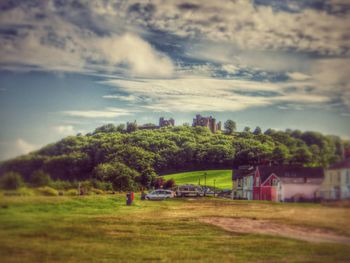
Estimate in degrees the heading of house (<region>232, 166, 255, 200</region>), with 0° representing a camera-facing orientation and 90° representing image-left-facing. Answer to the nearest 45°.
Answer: approximately 45°

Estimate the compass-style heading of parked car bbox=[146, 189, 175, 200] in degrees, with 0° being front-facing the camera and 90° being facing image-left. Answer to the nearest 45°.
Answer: approximately 90°

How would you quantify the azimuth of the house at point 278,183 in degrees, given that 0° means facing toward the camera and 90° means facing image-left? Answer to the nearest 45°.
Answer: approximately 45°

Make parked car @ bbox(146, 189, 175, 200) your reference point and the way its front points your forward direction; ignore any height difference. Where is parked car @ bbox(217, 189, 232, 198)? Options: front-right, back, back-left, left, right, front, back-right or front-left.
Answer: back
